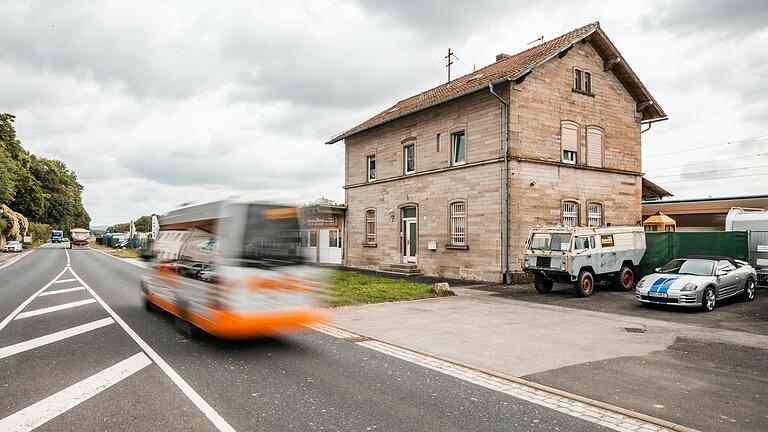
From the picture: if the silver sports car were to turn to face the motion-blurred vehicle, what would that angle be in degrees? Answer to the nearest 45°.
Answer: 0° — it already faces it

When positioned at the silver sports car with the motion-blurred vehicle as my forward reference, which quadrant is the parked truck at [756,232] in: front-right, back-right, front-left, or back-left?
back-right

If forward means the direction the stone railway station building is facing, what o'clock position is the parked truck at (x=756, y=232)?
The parked truck is roughly at 8 o'clock from the stone railway station building.

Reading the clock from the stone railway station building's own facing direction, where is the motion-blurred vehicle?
The motion-blurred vehicle is roughly at 11 o'clock from the stone railway station building.

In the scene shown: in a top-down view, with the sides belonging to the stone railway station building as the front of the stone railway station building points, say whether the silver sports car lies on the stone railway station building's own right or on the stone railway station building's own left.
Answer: on the stone railway station building's own left

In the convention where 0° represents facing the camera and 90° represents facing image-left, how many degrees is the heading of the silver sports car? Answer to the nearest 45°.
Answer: approximately 45°

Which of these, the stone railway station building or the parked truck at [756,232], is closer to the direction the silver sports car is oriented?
the stone railway station building

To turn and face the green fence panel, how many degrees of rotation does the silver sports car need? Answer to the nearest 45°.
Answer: approximately 135° to its right

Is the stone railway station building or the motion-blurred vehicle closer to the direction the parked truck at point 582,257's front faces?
the motion-blurred vehicle

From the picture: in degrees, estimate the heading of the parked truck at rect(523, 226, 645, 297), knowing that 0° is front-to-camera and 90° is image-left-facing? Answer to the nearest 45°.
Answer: approximately 45°
